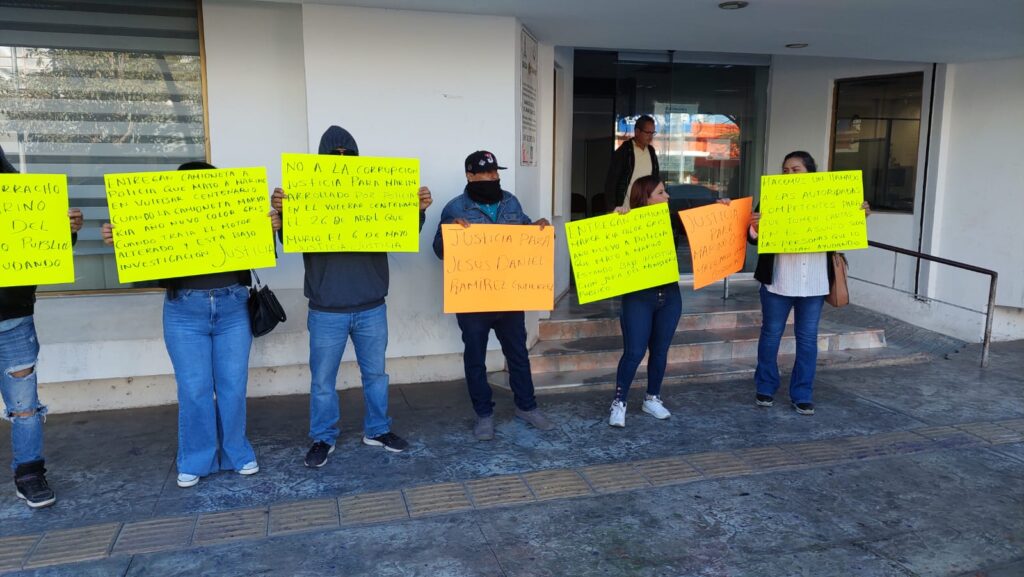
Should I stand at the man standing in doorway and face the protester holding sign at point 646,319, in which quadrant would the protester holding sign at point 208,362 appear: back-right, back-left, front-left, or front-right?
front-right

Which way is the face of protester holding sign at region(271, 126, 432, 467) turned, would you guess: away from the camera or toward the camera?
toward the camera

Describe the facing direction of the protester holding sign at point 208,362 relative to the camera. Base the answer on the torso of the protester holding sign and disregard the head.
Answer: toward the camera

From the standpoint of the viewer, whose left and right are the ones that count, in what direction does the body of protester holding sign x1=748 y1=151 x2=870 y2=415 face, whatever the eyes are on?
facing the viewer

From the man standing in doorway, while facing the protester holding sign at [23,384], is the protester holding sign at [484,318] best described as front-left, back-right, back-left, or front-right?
front-left

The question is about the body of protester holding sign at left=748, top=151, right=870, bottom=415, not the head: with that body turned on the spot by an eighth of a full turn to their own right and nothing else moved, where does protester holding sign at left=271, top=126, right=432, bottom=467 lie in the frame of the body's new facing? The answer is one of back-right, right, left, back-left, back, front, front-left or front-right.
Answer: front

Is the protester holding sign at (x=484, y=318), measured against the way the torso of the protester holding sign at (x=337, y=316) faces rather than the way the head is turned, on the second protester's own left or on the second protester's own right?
on the second protester's own left

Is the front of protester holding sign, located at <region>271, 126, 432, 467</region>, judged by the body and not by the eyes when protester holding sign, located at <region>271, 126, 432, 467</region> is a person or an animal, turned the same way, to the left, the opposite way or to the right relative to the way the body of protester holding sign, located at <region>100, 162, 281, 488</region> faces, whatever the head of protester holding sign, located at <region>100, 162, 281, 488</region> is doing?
the same way

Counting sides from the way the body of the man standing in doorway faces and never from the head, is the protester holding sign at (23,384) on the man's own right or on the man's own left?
on the man's own right

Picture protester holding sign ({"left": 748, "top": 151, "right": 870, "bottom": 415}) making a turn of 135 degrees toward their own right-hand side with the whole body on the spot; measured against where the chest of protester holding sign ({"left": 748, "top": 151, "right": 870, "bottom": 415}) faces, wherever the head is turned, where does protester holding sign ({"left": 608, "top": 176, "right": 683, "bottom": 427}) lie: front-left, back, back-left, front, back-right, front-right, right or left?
left

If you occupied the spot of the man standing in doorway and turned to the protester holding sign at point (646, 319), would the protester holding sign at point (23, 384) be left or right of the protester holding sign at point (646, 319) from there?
right

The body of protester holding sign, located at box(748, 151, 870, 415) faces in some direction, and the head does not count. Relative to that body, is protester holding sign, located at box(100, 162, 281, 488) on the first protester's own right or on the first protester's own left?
on the first protester's own right

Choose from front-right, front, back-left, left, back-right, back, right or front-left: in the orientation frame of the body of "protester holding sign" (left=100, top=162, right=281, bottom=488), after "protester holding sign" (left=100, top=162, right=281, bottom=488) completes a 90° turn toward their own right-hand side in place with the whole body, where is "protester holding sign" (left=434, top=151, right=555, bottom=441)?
back

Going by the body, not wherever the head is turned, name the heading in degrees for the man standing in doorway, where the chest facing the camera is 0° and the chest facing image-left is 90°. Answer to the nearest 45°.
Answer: approximately 315°

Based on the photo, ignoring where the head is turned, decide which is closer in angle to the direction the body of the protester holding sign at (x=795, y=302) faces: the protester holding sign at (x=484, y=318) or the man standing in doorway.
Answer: the protester holding sign
